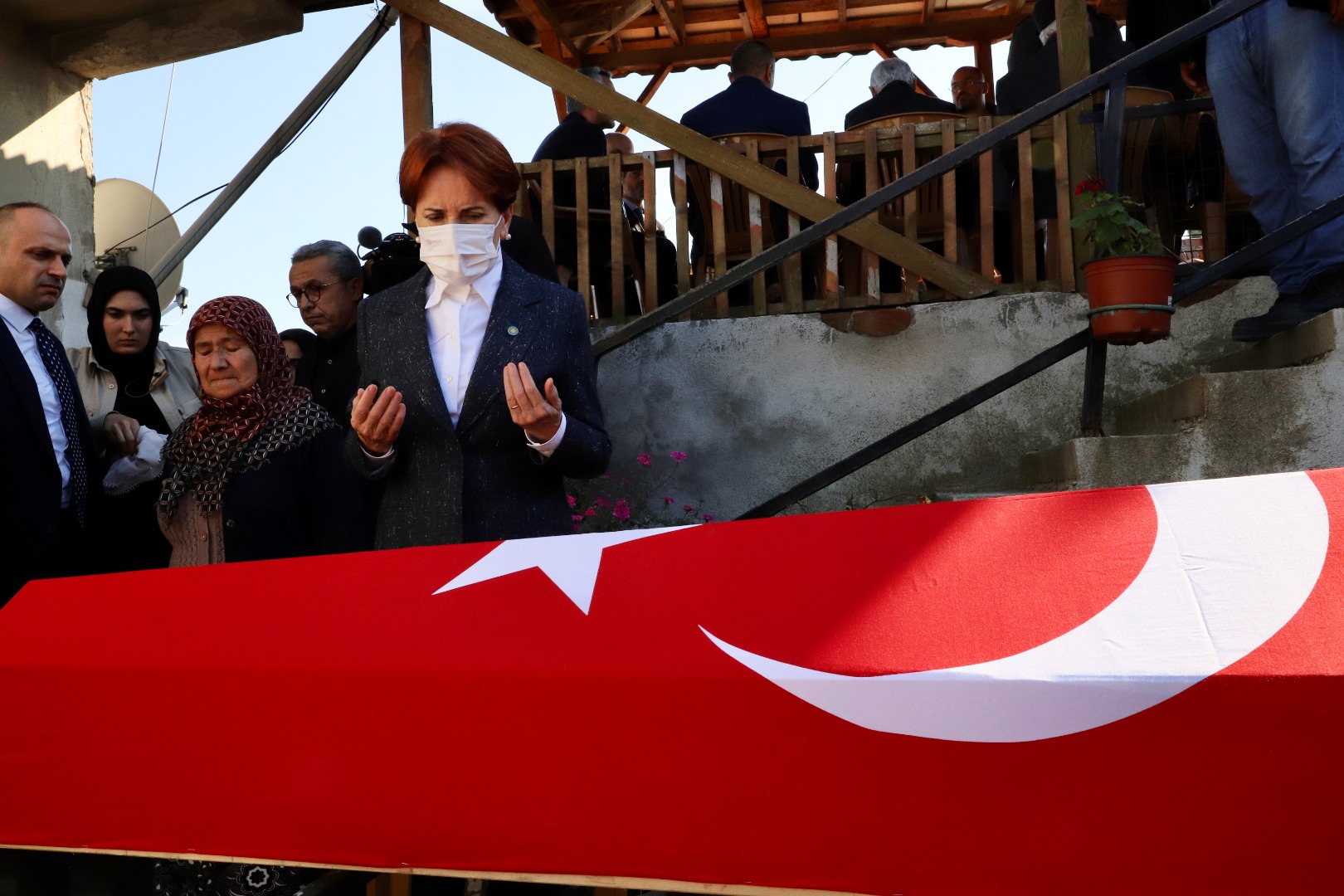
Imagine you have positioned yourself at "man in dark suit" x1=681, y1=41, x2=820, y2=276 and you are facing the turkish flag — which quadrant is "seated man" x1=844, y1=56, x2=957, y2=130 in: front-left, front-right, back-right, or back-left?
back-left

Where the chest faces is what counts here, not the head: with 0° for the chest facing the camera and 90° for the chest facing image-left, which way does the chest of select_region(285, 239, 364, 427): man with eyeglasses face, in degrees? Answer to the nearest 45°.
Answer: approximately 45°

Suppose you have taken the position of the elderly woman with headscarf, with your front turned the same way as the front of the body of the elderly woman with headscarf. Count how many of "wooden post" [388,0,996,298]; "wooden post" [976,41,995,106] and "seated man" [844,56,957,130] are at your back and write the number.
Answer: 3

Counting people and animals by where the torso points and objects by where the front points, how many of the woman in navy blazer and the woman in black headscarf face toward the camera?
2

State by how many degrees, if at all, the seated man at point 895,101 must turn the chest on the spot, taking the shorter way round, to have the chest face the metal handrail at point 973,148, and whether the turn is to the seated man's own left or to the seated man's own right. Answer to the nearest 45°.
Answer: approximately 180°

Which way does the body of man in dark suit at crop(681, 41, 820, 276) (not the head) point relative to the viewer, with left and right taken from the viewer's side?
facing away from the viewer

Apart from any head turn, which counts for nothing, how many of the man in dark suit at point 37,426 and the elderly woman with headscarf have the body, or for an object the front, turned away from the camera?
0

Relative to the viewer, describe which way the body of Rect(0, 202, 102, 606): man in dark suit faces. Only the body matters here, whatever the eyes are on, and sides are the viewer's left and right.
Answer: facing the viewer and to the right of the viewer
